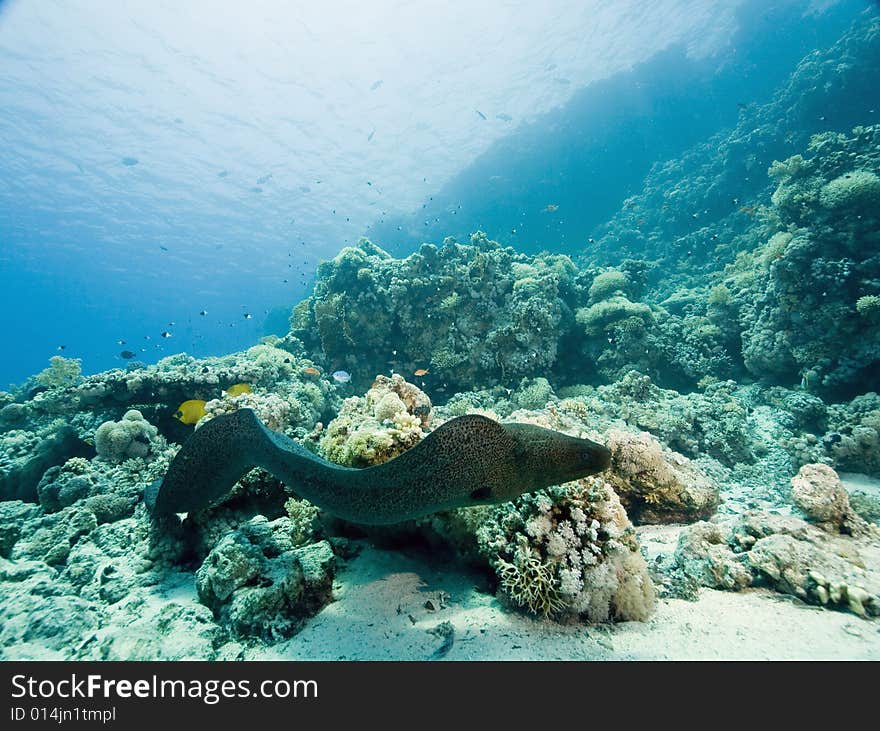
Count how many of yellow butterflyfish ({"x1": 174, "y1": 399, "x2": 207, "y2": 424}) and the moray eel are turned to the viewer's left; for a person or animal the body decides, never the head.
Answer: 1

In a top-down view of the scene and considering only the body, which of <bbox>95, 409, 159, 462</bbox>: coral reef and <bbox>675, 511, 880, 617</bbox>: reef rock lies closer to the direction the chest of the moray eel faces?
the reef rock

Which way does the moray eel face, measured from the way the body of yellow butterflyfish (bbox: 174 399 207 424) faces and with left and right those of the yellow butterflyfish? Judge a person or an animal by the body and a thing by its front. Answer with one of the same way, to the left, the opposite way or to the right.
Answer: the opposite way

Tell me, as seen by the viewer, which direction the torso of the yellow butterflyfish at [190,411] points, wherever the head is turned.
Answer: to the viewer's left

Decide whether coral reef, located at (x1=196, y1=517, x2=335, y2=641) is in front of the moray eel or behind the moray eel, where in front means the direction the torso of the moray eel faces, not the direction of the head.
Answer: behind

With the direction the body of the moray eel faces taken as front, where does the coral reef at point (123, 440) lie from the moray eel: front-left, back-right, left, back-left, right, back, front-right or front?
back-left

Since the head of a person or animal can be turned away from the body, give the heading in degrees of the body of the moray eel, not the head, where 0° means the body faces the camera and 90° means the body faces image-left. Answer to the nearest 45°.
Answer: approximately 270°
